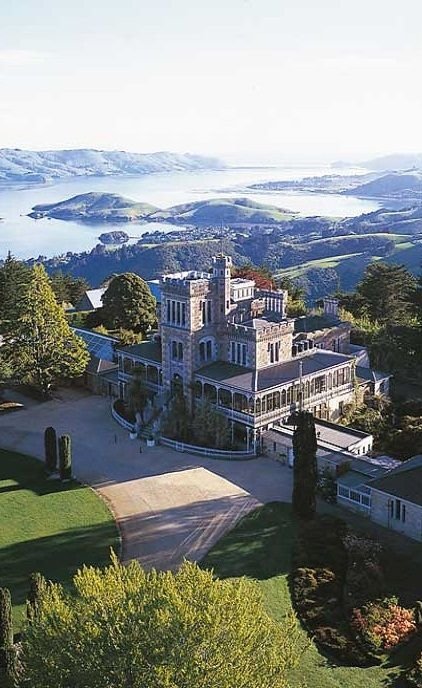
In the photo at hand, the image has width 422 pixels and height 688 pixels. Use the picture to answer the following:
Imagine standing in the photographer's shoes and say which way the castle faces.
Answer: facing the viewer and to the left of the viewer

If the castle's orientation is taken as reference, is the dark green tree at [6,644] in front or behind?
in front

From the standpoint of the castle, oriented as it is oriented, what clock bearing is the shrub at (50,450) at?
The shrub is roughly at 12 o'clock from the castle.

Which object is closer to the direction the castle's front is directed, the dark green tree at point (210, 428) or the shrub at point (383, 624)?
the dark green tree

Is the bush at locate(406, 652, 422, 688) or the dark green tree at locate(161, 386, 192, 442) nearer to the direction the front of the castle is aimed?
the dark green tree

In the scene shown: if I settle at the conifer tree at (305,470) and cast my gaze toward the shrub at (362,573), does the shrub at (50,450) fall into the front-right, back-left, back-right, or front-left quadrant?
back-right

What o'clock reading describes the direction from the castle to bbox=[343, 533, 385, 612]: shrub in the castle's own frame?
The shrub is roughly at 10 o'clock from the castle.

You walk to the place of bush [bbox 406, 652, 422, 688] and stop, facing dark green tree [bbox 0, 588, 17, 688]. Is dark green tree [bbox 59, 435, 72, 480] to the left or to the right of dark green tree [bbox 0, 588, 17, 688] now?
right

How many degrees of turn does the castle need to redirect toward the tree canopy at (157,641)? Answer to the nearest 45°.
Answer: approximately 45° to its left
